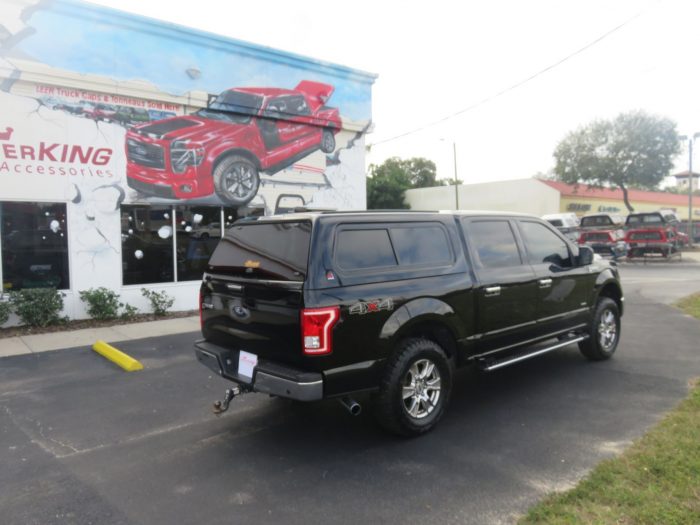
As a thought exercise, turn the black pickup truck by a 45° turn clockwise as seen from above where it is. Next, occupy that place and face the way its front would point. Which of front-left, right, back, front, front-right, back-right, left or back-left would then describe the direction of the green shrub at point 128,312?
back-left

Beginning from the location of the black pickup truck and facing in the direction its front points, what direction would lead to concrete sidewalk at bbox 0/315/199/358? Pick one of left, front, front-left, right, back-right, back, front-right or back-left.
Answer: left

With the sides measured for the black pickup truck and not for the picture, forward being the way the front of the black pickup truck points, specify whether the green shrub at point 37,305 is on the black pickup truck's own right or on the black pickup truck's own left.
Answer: on the black pickup truck's own left

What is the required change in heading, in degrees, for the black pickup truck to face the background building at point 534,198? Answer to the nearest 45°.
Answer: approximately 45° to its left

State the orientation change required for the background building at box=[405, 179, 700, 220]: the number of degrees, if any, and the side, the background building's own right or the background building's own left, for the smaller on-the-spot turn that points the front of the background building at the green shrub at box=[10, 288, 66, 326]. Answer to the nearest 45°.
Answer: approximately 45° to the background building's own right

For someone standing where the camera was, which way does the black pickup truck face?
facing away from the viewer and to the right of the viewer

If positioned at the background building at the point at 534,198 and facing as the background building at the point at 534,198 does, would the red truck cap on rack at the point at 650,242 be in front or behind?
in front

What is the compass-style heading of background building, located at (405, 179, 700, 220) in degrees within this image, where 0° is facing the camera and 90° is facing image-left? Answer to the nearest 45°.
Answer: approximately 315°

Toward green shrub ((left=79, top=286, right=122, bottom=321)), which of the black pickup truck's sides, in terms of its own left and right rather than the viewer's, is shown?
left

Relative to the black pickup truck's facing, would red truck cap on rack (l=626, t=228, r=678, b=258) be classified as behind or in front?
in front
